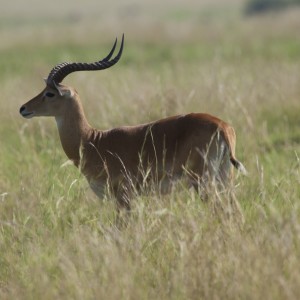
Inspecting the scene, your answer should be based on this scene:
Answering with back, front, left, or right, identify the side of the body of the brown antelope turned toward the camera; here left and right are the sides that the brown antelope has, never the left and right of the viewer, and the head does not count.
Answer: left
